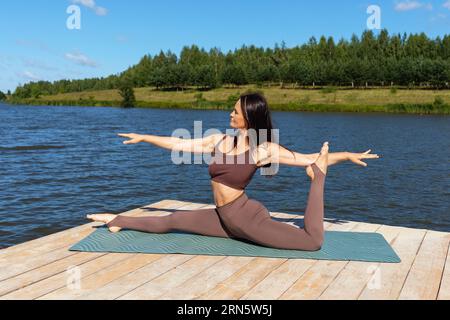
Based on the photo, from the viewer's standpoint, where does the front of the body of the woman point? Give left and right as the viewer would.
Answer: facing the viewer and to the left of the viewer
